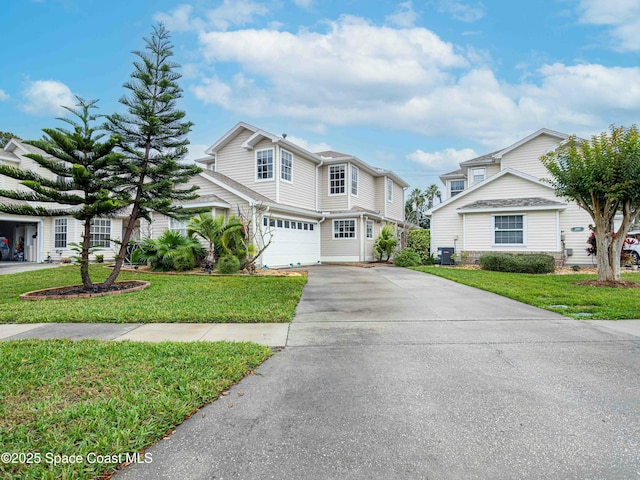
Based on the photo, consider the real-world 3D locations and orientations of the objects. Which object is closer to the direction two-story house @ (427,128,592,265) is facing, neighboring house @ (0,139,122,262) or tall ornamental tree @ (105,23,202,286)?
the tall ornamental tree

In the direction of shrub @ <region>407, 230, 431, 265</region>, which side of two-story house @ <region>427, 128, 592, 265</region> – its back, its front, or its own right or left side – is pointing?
right

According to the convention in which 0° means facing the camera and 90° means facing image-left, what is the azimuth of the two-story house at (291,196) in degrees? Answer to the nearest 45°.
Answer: approximately 315°

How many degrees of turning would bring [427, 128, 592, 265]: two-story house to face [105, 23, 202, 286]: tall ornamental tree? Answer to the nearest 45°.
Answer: approximately 45° to its right

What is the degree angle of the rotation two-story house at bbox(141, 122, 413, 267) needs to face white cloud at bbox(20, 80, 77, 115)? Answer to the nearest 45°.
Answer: approximately 135° to its right

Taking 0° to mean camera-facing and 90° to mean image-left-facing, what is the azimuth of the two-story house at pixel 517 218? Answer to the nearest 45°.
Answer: approximately 0°
